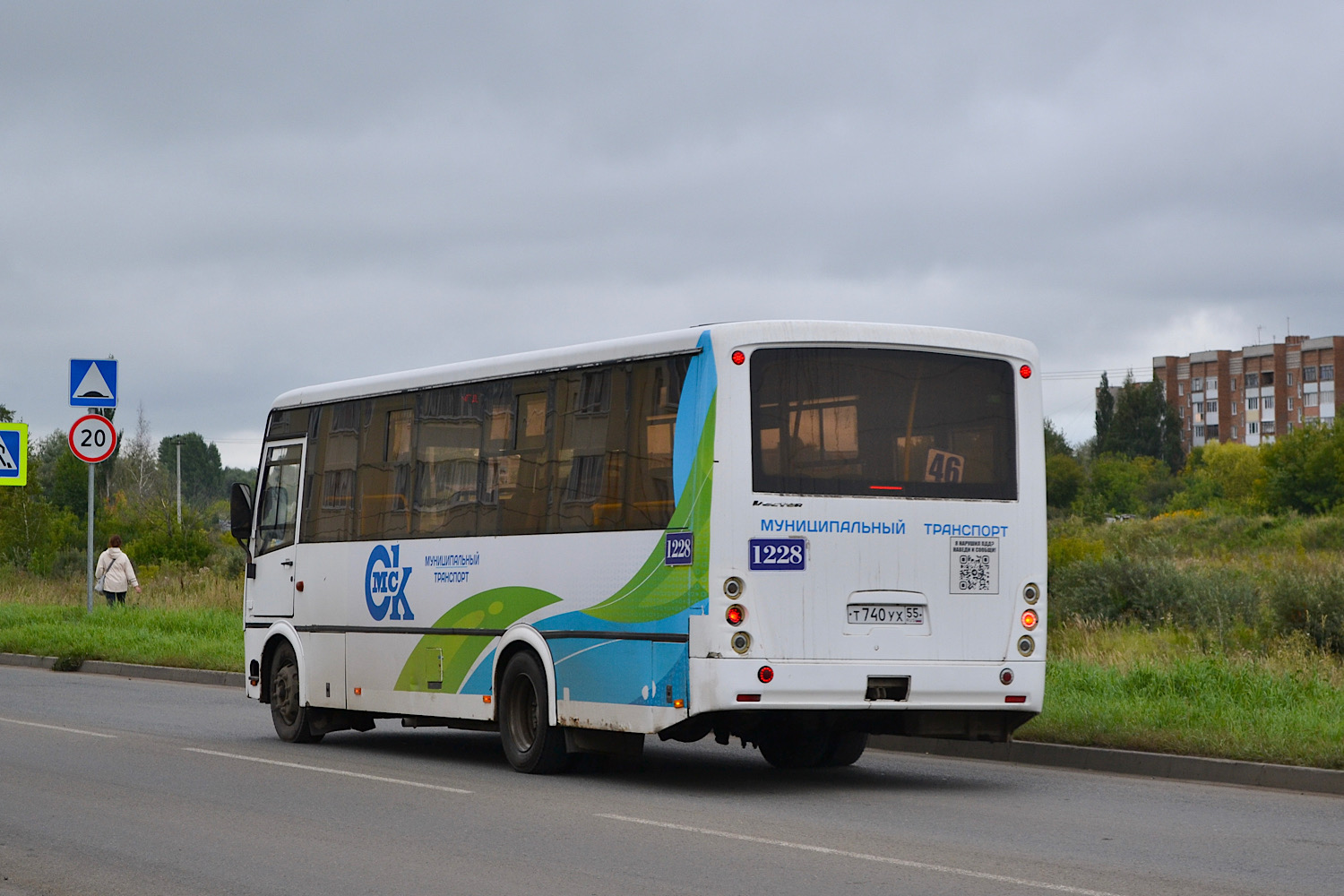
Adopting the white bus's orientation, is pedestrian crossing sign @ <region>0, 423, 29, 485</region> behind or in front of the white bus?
in front

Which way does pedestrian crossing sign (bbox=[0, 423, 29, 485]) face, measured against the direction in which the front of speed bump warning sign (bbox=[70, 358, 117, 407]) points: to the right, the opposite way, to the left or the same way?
the same way

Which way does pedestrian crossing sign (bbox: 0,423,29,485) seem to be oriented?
toward the camera

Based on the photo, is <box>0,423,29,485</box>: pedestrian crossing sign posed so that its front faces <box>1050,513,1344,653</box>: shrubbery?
no

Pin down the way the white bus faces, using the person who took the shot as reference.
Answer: facing away from the viewer and to the left of the viewer

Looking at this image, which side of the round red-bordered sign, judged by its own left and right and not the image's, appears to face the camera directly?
front

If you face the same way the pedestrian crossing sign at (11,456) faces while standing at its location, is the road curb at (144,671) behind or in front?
in front

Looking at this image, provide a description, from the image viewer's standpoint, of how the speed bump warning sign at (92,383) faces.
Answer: facing the viewer

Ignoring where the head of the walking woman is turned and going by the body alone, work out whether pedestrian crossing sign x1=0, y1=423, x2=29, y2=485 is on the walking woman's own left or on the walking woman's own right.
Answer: on the walking woman's own left

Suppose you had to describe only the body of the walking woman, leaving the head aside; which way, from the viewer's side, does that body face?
away from the camera

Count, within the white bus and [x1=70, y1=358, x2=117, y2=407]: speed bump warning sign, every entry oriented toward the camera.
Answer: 1

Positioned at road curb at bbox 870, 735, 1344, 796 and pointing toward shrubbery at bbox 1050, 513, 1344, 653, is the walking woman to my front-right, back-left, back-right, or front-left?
front-left

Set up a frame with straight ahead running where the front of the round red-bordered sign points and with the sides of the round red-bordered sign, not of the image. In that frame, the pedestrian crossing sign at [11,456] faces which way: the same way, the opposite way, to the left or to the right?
the same way

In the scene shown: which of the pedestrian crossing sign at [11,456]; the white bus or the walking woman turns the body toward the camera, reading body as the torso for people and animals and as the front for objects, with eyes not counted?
the pedestrian crossing sign
